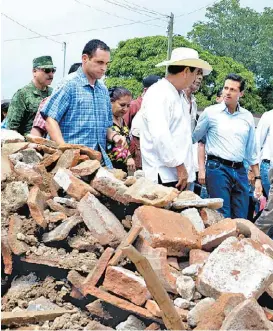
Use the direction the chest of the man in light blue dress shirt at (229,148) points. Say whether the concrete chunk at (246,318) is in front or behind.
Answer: in front

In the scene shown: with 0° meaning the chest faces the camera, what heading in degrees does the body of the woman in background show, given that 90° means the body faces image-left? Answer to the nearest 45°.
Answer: approximately 315°

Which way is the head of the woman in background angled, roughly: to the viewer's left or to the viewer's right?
to the viewer's right

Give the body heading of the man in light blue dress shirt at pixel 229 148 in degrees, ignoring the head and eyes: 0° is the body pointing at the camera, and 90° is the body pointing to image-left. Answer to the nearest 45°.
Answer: approximately 0°

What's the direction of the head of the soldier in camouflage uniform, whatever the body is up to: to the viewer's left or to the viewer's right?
to the viewer's right

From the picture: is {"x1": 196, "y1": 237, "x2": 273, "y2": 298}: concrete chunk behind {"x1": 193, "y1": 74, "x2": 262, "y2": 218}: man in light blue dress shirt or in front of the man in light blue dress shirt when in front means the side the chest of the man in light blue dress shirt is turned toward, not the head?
in front
